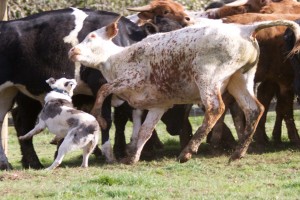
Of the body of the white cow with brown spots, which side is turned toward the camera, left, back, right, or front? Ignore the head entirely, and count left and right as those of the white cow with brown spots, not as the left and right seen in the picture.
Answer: left

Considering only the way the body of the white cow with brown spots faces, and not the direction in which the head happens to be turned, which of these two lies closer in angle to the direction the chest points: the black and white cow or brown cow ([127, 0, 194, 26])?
the black and white cow

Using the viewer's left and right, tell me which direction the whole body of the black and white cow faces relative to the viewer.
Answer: facing to the right of the viewer

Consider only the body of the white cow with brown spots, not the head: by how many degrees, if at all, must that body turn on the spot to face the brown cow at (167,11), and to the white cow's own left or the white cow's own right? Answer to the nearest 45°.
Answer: approximately 90° to the white cow's own right
